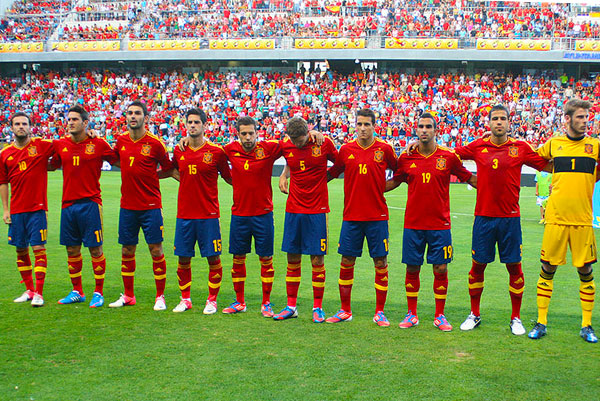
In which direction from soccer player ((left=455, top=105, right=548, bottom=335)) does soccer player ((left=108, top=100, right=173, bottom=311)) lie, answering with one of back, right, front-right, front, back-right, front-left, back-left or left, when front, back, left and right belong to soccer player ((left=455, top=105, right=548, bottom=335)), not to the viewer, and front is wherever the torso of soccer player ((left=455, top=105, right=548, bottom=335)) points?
right

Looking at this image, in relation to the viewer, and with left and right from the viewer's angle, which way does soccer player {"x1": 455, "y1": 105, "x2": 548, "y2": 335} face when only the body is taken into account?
facing the viewer

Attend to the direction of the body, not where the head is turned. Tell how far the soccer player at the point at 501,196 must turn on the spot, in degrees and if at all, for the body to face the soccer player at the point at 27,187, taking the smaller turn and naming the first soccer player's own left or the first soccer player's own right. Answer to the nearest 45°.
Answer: approximately 90° to the first soccer player's own right

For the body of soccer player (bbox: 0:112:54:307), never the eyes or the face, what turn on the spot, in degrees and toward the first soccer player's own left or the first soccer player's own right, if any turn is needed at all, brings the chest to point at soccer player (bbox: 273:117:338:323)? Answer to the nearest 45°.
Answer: approximately 45° to the first soccer player's own left

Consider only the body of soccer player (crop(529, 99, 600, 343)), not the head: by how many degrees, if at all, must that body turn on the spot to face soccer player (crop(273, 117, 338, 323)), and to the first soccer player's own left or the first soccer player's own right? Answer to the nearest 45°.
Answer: approximately 90° to the first soccer player's own right

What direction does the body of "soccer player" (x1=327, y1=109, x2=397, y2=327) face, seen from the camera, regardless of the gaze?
toward the camera

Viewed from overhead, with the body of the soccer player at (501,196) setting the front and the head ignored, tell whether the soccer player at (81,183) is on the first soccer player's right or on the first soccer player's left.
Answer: on the first soccer player's right

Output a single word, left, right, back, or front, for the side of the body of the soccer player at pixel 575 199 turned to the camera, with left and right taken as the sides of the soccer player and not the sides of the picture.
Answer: front

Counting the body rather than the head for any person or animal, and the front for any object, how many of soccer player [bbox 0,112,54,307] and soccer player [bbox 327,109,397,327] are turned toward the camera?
2

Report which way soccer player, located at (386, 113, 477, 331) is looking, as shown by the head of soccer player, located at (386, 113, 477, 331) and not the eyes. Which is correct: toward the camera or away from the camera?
toward the camera

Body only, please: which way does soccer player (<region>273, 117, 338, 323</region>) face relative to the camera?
toward the camera
